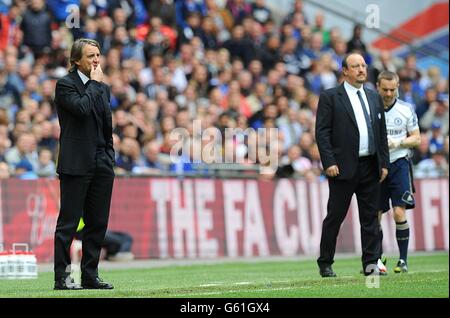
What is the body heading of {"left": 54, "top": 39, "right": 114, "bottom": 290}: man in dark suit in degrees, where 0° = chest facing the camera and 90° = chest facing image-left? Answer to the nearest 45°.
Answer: approximately 315°

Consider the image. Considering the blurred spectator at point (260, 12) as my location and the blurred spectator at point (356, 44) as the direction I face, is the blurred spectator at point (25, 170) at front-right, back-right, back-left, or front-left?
back-right

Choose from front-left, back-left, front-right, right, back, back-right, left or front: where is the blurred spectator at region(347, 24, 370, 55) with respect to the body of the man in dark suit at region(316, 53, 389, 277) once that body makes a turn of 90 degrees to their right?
back-right

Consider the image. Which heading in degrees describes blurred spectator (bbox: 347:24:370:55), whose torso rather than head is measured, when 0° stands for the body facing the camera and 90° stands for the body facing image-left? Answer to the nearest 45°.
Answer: approximately 0°

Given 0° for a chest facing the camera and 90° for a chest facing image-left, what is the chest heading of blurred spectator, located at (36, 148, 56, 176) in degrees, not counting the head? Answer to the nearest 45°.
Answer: approximately 0°

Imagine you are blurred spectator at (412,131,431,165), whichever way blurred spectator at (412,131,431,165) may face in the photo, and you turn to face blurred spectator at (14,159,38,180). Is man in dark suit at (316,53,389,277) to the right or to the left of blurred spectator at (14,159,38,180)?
left
